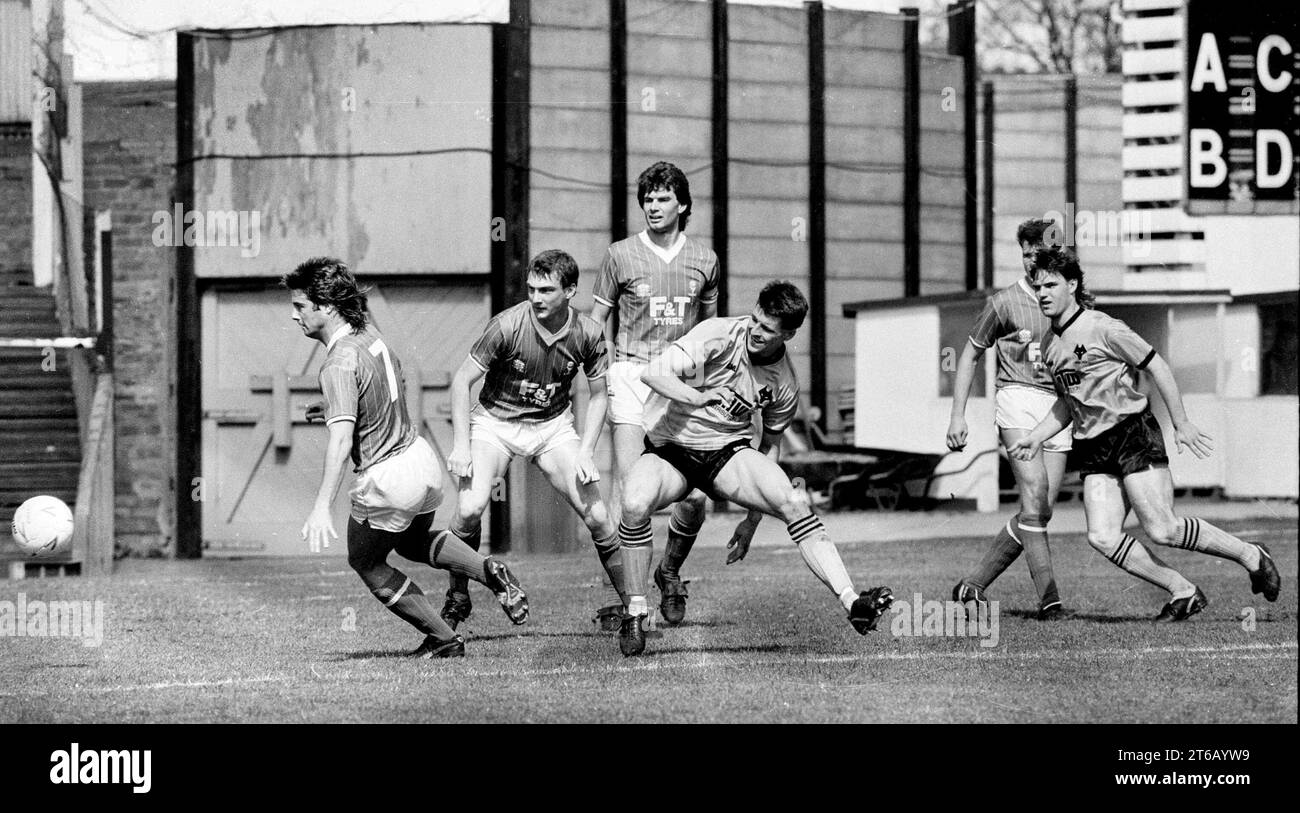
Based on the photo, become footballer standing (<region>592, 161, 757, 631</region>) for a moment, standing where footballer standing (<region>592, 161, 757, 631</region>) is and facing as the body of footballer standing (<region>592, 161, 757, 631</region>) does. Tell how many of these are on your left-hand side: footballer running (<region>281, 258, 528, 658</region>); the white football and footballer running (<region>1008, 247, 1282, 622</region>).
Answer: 1

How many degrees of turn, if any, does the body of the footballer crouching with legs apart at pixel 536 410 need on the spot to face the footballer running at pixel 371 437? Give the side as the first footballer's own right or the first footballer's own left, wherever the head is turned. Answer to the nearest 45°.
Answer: approximately 45° to the first footballer's own right

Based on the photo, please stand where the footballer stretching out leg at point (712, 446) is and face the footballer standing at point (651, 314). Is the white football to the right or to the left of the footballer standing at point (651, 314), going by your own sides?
left

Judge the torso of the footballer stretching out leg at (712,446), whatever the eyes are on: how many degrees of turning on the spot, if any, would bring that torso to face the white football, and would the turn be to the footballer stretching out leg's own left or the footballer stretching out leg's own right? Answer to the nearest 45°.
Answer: approximately 135° to the footballer stretching out leg's own right

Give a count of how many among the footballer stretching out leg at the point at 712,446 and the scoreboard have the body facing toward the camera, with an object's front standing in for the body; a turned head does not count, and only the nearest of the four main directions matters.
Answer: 2

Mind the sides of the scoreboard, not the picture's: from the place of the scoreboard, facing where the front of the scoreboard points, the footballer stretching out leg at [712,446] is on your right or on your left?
on your right

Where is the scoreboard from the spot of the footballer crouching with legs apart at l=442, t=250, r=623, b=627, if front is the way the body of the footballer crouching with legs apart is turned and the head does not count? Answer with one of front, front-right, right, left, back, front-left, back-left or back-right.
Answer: left

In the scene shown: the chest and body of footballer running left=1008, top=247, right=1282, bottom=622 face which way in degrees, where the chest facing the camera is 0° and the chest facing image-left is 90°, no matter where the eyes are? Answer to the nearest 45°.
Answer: approximately 45°
